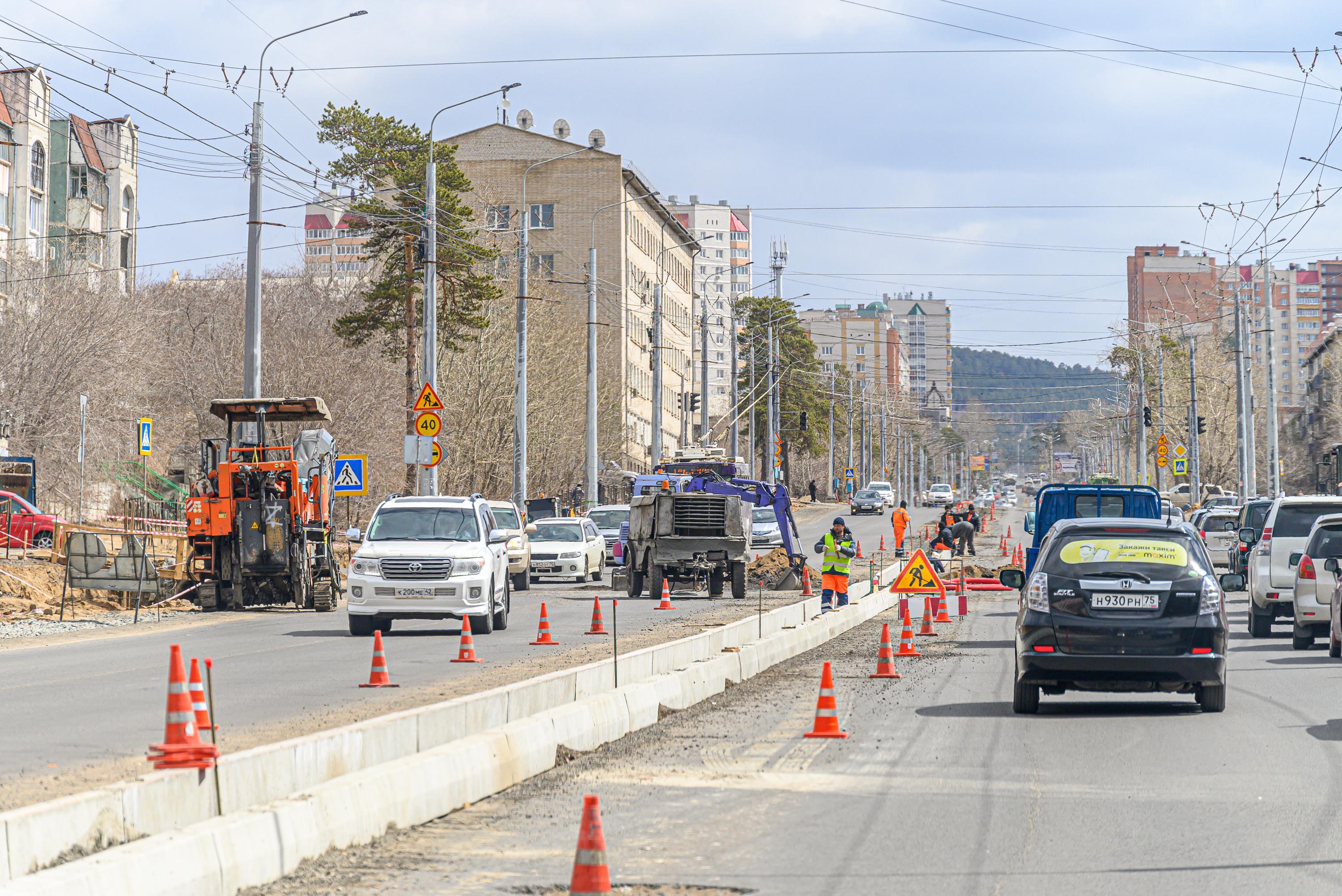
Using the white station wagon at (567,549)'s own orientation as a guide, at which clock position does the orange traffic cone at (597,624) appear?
The orange traffic cone is roughly at 12 o'clock from the white station wagon.

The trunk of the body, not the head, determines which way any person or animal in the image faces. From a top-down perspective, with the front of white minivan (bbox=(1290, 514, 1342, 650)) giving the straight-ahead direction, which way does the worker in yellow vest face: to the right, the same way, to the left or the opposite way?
the opposite way

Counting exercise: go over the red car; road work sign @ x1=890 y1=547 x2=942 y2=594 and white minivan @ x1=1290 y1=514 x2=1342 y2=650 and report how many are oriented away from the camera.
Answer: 1

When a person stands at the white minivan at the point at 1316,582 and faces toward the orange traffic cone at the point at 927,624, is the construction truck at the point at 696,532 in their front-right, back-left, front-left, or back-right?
front-right

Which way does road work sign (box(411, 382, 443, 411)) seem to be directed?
toward the camera

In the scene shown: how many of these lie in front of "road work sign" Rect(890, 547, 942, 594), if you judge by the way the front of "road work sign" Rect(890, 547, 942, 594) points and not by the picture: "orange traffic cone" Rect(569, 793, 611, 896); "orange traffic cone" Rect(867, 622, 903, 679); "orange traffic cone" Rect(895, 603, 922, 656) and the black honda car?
4

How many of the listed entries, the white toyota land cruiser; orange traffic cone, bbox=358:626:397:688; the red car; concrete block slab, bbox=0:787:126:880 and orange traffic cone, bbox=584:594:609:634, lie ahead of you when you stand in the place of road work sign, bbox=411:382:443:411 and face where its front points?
4

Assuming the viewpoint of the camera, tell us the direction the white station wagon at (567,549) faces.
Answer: facing the viewer

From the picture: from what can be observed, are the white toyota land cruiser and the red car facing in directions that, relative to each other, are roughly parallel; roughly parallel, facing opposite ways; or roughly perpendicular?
roughly perpendicular

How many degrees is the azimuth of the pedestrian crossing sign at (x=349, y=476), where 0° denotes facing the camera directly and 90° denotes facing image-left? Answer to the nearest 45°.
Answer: approximately 0°

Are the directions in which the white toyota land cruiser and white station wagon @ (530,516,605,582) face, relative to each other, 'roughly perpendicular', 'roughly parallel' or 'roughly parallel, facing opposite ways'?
roughly parallel

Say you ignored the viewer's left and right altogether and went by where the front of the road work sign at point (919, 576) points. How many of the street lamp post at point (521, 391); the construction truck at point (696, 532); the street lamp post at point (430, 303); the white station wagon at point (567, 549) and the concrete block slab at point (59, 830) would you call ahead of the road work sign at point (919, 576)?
1

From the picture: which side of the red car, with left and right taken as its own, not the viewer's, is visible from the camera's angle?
right

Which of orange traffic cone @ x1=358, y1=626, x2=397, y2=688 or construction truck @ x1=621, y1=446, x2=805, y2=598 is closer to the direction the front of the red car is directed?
the construction truck

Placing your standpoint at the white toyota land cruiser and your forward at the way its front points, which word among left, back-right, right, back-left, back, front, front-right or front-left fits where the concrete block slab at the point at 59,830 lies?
front

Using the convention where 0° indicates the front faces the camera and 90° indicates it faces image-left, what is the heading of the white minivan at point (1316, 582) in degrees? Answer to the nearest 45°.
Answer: approximately 180°

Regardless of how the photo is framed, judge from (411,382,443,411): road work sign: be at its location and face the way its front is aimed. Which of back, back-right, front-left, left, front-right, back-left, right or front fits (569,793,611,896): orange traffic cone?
front

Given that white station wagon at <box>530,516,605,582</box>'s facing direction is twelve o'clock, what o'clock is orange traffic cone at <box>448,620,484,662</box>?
The orange traffic cone is roughly at 12 o'clock from the white station wagon.

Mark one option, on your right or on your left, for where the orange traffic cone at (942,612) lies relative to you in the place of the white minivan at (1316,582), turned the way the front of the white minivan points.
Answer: on your left

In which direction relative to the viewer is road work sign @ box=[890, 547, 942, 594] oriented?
toward the camera
